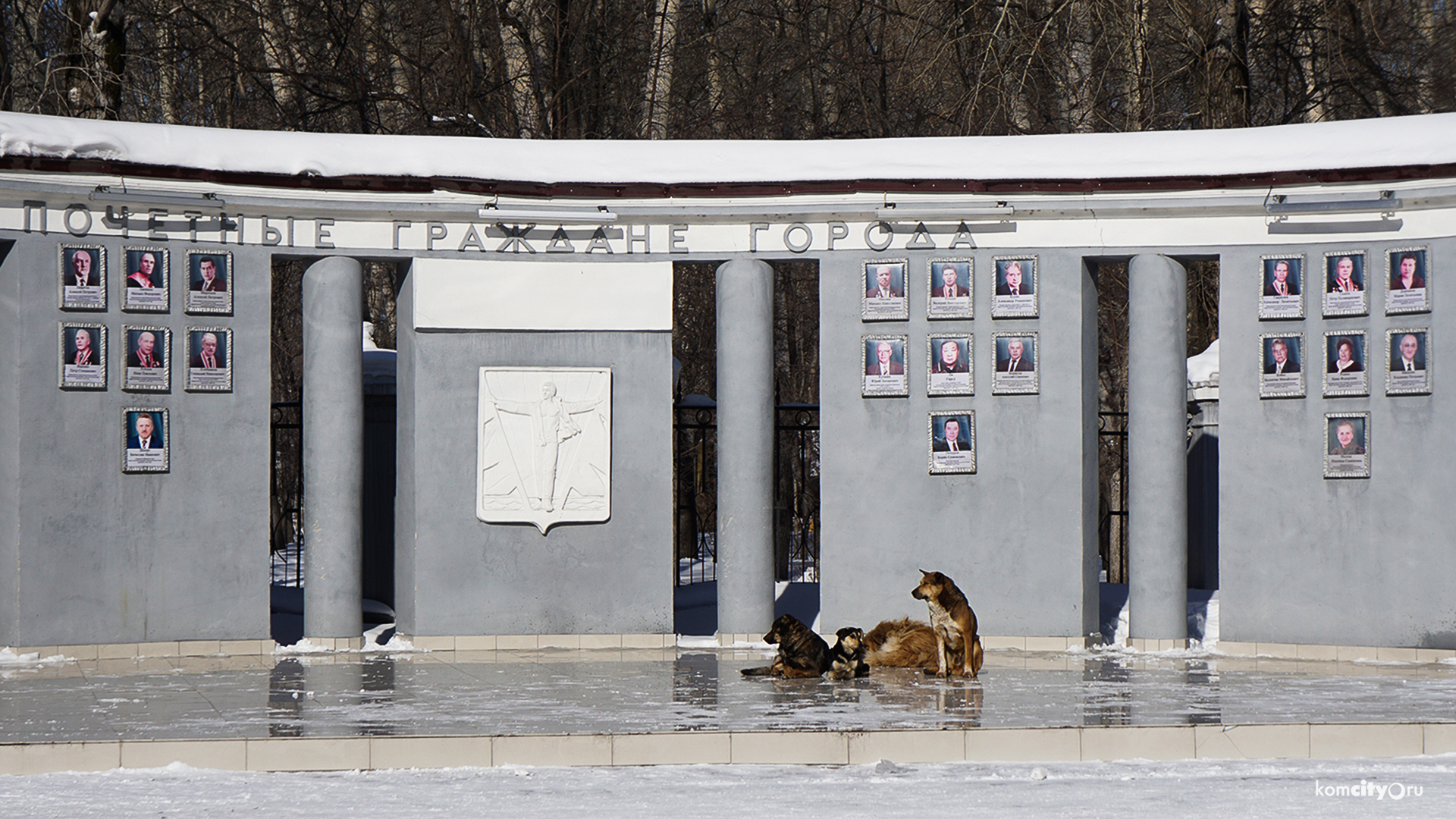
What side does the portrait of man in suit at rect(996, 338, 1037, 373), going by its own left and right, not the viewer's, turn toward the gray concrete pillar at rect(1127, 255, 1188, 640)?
left

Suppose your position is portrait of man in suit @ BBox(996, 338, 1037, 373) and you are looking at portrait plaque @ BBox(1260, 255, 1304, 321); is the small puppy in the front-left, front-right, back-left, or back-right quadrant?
back-right

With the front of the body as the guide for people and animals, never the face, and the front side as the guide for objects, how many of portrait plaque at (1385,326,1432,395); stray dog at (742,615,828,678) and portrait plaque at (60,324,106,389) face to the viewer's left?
1

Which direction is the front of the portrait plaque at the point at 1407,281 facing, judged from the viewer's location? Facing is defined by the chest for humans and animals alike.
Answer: facing the viewer

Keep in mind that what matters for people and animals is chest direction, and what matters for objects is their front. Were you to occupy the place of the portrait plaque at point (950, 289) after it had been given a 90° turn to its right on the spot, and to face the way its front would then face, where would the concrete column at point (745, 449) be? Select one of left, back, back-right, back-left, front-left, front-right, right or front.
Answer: front

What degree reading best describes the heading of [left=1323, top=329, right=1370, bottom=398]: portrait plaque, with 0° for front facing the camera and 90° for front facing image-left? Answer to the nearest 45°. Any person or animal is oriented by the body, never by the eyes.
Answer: approximately 0°

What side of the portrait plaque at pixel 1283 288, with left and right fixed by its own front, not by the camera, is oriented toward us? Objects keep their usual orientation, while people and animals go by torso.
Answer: front

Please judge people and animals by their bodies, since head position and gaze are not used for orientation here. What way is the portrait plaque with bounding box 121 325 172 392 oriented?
toward the camera

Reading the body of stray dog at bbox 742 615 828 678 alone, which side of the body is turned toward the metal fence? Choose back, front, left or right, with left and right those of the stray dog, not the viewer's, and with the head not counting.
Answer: right

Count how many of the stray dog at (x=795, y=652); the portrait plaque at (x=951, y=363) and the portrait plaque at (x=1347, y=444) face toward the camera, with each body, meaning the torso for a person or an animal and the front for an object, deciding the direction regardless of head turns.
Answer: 2
